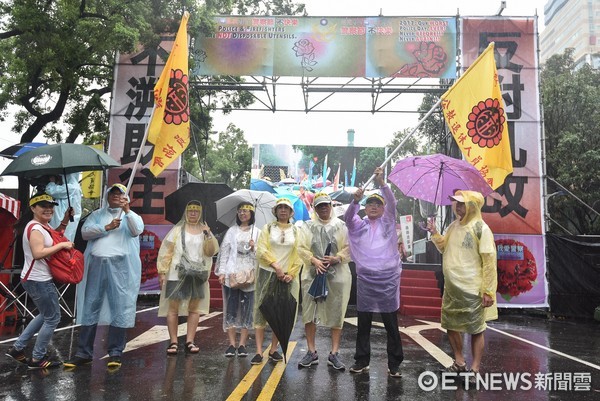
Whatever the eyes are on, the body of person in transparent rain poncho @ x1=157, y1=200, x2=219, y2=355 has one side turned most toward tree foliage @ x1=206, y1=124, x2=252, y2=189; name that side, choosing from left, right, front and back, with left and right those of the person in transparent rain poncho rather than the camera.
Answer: back

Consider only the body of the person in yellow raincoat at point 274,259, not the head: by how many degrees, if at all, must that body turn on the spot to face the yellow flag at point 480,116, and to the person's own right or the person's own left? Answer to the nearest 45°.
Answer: approximately 90° to the person's own left

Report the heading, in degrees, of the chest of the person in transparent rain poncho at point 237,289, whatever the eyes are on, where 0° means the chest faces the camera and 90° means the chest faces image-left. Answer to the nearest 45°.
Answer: approximately 0°

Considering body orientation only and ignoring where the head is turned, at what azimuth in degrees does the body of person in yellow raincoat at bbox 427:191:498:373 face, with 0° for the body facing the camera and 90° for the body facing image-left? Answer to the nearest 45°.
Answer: approximately 45°

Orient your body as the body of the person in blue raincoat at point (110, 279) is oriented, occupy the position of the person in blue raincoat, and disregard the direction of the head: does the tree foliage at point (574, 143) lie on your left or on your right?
on your left

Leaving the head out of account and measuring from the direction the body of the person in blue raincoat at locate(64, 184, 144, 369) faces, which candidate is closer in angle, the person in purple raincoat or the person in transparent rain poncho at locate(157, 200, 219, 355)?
the person in purple raincoat

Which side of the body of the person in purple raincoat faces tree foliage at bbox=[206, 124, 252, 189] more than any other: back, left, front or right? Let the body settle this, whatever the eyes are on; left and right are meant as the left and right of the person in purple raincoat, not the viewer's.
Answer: back

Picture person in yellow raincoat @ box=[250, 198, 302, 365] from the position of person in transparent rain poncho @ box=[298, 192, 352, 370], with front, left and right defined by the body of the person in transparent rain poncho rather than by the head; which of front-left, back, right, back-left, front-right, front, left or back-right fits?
right

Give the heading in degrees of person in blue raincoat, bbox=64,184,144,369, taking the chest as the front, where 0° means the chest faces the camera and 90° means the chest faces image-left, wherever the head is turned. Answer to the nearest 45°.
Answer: approximately 0°

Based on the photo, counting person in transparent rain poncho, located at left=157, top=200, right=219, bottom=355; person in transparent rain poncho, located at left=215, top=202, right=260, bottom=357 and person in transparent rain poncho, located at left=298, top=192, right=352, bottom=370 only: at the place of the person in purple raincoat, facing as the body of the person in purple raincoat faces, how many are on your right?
3

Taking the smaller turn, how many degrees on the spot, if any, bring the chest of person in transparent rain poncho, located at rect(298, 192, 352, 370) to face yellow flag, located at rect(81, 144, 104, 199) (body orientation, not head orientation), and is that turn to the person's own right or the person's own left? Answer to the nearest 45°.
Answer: approximately 135° to the person's own right

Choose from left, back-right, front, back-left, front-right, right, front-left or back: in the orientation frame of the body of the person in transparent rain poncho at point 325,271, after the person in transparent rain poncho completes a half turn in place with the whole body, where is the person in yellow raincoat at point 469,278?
right

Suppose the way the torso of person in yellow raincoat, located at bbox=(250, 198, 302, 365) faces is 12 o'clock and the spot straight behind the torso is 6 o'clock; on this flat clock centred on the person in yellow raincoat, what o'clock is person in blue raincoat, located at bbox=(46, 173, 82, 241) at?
The person in blue raincoat is roughly at 4 o'clock from the person in yellow raincoat.
